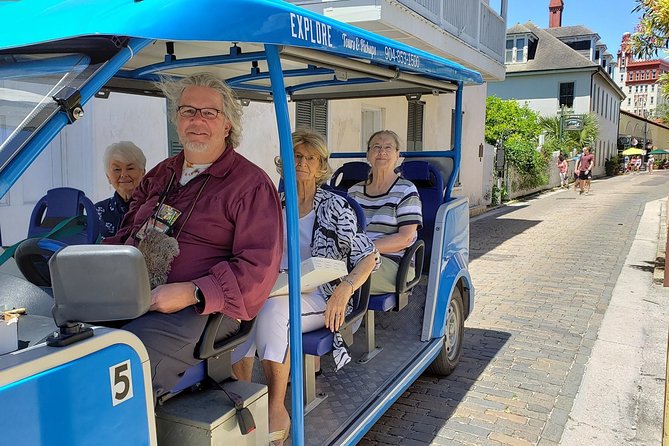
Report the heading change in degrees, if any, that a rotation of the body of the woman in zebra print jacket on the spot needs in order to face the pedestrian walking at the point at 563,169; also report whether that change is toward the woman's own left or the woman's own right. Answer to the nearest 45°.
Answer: approximately 180°

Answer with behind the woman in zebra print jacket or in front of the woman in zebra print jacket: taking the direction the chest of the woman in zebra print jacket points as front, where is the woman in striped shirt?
behind

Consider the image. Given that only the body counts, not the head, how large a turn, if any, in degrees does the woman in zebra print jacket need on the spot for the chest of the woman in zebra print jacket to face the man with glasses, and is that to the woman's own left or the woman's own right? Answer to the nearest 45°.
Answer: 0° — they already face them

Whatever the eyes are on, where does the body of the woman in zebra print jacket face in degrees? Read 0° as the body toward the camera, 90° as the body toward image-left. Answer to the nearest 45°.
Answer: approximately 45°

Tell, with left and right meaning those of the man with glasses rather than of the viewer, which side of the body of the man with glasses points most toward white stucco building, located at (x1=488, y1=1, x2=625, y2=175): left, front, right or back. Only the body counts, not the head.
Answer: back

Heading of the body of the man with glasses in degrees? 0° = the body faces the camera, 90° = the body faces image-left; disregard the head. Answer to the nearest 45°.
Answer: approximately 45°

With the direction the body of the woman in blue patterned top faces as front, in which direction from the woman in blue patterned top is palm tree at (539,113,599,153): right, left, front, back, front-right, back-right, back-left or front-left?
back-left

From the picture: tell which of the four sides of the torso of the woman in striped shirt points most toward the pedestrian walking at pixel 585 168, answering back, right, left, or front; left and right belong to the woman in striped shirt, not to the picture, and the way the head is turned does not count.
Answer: back

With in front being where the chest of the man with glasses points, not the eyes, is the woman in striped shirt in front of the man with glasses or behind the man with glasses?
behind

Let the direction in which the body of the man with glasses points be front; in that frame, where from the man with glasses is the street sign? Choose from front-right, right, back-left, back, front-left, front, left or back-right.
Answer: back
